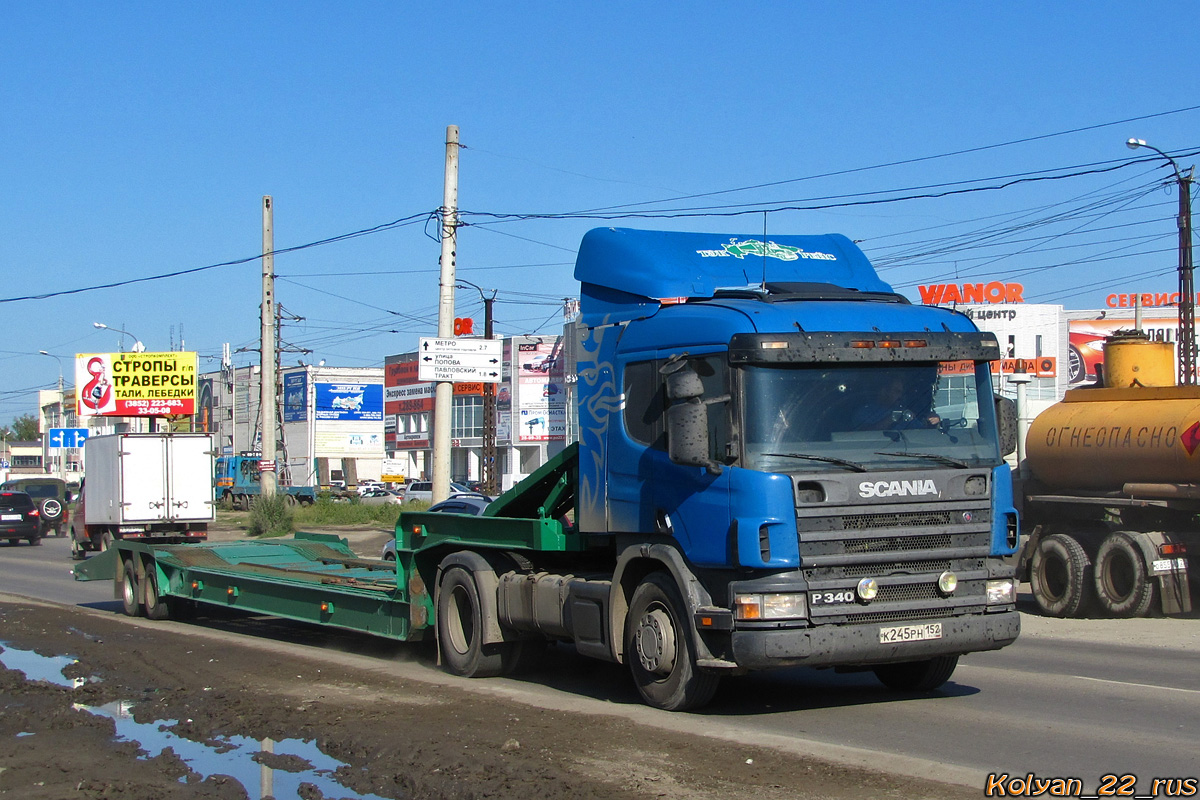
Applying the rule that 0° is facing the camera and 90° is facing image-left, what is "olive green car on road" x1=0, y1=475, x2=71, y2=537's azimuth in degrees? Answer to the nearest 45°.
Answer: approximately 135°

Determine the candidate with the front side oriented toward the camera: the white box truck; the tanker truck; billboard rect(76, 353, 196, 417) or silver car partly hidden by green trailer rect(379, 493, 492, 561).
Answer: the billboard

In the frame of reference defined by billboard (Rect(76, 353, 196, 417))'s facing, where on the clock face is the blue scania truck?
The blue scania truck is roughly at 12 o'clock from the billboard.

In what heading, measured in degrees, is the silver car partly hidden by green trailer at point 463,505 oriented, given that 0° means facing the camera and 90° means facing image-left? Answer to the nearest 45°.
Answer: approximately 135°

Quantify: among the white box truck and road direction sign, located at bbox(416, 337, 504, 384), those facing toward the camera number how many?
1

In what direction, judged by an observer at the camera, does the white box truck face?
facing away from the viewer and to the left of the viewer

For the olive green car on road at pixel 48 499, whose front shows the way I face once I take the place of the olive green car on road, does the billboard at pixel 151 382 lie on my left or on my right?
on my right

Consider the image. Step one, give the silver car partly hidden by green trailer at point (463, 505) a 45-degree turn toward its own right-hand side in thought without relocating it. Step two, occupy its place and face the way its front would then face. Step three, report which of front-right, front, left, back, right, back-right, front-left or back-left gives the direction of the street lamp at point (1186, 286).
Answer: right
